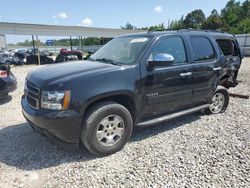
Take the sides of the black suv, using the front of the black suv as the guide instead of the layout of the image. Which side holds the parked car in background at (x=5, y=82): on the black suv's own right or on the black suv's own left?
on the black suv's own right

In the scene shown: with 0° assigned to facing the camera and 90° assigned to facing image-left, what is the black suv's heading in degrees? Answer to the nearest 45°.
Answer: approximately 45°
